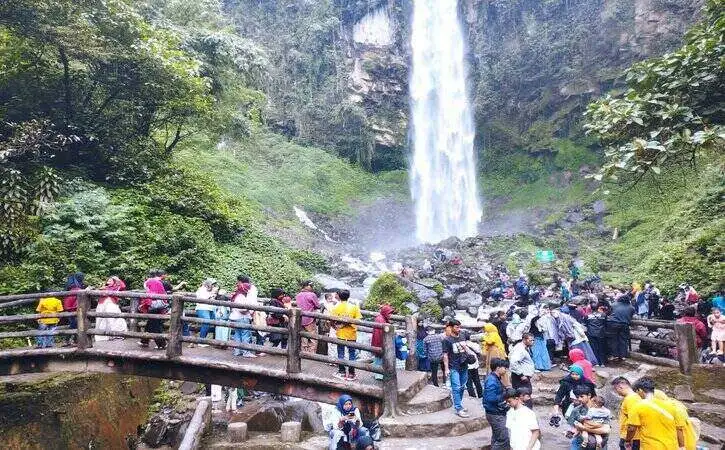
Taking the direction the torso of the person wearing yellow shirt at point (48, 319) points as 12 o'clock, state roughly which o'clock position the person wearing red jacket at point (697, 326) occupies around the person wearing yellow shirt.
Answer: The person wearing red jacket is roughly at 4 o'clock from the person wearing yellow shirt.

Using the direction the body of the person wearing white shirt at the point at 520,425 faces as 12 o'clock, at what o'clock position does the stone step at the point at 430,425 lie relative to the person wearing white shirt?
The stone step is roughly at 3 o'clock from the person wearing white shirt.

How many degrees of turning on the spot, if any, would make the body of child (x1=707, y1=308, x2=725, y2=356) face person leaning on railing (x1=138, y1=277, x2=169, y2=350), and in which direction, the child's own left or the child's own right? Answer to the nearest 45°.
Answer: approximately 45° to the child's own right

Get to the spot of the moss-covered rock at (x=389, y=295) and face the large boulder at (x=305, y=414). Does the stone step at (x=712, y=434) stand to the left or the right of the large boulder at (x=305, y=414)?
left

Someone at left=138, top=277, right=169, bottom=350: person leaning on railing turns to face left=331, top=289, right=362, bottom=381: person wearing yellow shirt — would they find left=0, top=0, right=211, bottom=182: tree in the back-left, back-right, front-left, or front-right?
back-left
